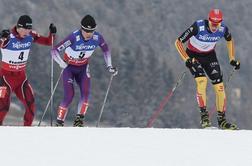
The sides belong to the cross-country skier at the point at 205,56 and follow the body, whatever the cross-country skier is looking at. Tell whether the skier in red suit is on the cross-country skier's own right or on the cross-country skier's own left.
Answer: on the cross-country skier's own right

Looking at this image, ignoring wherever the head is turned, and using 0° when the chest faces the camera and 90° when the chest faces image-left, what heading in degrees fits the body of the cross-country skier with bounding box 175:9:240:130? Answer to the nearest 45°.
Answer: approximately 315°

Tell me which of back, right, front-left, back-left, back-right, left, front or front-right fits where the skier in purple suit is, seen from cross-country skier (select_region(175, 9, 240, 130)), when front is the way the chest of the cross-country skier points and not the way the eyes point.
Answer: back-right
